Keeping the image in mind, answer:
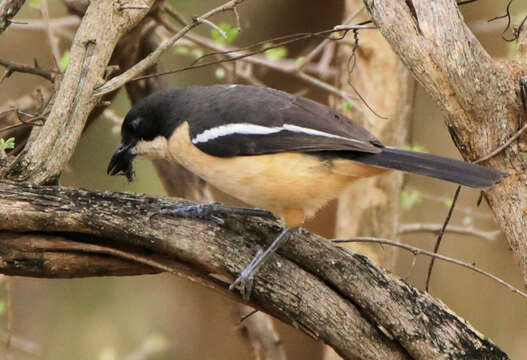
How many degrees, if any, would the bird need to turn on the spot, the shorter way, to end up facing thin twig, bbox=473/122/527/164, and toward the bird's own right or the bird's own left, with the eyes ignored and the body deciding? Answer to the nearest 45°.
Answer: approximately 180°

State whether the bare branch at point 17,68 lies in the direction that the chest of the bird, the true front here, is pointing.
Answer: yes

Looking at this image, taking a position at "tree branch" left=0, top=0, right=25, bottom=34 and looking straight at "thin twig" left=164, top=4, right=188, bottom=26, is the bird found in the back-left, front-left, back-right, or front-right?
front-right

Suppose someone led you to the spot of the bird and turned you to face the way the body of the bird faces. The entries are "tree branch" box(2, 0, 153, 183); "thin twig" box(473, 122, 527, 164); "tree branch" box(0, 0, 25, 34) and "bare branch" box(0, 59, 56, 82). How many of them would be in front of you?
3

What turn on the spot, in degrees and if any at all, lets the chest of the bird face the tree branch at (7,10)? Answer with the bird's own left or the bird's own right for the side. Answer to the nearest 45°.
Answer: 0° — it already faces it

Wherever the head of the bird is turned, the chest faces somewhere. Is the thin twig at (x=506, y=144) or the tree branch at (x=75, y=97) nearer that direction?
the tree branch

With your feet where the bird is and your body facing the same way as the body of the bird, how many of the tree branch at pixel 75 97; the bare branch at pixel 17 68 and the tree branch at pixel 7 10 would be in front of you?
3

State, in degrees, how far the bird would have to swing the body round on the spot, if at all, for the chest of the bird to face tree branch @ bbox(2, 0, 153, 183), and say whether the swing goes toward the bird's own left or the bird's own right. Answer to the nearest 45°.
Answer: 0° — it already faces it

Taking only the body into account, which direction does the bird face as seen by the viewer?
to the viewer's left

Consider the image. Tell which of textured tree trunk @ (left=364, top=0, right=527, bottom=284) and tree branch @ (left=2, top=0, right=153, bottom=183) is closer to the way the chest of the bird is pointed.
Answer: the tree branch

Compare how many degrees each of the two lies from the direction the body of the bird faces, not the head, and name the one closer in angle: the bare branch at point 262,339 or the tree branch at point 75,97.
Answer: the tree branch

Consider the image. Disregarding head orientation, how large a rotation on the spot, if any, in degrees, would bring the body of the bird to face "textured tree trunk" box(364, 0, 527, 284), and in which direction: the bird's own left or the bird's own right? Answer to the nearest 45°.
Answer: approximately 180°
